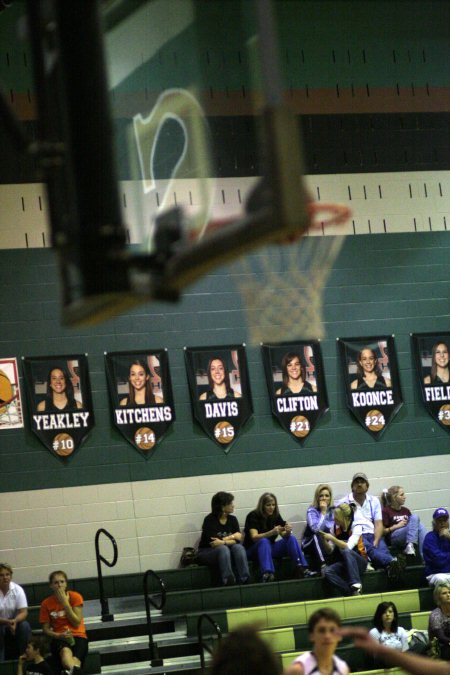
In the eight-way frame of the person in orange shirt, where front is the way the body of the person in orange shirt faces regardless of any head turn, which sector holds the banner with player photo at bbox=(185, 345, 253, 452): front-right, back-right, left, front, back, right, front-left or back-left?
back-left

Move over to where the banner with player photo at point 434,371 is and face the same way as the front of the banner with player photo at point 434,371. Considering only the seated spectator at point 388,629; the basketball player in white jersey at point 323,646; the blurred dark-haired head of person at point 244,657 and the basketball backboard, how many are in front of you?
4

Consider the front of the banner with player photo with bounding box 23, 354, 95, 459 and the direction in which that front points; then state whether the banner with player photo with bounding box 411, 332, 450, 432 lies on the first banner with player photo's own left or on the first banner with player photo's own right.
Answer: on the first banner with player photo's own left

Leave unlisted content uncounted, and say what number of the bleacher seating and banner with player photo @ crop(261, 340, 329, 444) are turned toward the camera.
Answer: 2

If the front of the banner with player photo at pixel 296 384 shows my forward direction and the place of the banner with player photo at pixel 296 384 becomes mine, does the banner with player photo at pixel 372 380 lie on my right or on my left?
on my left

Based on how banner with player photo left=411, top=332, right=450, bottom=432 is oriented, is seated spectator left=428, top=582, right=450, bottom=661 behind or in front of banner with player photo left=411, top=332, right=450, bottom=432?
in front
